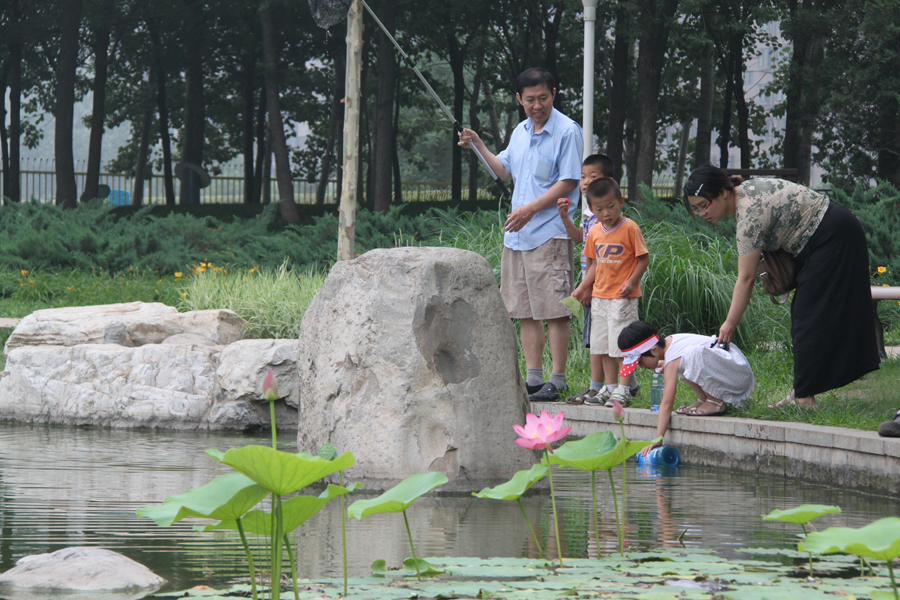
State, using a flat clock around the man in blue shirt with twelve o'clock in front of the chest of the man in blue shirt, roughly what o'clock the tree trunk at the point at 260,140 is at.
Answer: The tree trunk is roughly at 4 o'clock from the man in blue shirt.

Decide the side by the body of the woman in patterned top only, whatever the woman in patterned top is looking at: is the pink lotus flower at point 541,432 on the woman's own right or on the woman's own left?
on the woman's own left

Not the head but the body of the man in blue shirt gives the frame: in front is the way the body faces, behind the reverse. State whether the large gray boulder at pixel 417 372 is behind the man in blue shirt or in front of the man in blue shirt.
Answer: in front

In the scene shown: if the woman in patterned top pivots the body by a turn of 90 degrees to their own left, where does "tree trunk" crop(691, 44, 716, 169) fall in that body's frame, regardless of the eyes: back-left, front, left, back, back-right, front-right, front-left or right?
back

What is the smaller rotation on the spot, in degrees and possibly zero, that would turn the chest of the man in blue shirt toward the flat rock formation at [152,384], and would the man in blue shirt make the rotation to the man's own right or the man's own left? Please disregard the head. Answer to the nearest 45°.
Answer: approximately 45° to the man's own right

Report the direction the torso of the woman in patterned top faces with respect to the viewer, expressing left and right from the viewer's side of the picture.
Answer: facing to the left of the viewer

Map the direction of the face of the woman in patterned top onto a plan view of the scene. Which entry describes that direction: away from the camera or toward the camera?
toward the camera

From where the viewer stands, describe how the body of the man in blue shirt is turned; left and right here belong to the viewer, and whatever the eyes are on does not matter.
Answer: facing the viewer and to the left of the viewer

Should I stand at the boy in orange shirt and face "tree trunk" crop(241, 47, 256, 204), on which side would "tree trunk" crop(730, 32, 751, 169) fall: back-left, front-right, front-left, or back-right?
front-right

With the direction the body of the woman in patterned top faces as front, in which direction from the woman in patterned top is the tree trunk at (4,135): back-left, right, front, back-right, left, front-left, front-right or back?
front-right

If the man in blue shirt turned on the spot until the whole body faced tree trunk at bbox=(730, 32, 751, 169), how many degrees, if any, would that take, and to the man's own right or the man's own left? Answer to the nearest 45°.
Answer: approximately 135° to the man's own right

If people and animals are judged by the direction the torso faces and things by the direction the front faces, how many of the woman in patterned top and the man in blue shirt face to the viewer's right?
0
